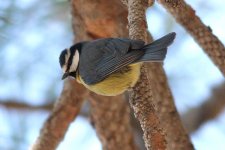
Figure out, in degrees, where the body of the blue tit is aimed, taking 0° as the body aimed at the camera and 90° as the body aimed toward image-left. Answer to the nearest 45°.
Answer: approximately 90°

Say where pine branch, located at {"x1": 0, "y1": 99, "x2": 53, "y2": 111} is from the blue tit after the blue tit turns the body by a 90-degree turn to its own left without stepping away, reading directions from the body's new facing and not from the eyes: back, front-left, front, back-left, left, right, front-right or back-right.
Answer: back-right

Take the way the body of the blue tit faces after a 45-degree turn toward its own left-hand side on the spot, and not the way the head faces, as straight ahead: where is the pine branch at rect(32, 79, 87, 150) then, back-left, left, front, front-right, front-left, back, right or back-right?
right
